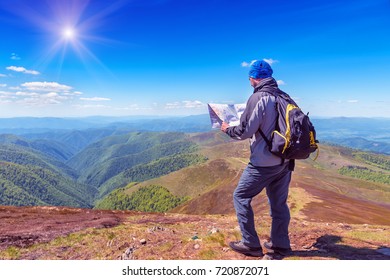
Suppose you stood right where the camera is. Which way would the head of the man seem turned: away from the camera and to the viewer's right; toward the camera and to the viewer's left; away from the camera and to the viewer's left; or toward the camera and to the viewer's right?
away from the camera and to the viewer's left

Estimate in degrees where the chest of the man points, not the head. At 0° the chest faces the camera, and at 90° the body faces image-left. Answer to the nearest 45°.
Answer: approximately 135°

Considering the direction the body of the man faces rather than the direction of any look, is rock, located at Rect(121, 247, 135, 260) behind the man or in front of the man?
in front
